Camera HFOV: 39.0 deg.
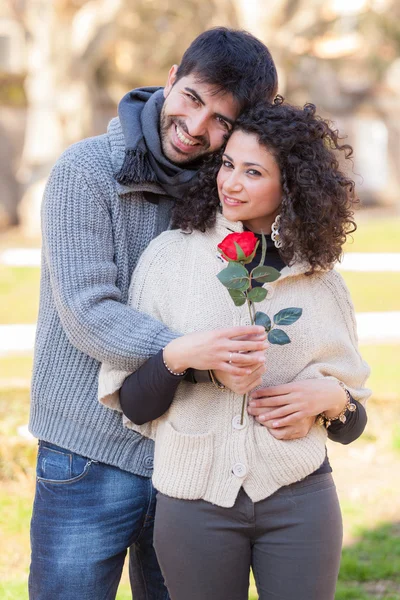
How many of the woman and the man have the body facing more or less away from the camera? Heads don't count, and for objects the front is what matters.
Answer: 0

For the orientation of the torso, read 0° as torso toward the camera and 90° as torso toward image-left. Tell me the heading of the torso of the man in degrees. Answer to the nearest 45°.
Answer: approximately 315°

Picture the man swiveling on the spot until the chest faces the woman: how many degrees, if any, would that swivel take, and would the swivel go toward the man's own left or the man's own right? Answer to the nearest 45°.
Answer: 0° — they already face them

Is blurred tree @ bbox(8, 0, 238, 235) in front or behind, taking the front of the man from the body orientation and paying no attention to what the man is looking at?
behind

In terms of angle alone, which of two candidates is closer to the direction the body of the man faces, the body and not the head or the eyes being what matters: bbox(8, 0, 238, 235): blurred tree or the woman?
the woman

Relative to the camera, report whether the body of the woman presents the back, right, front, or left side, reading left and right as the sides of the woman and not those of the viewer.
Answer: front

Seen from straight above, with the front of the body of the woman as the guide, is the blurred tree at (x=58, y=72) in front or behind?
behind
